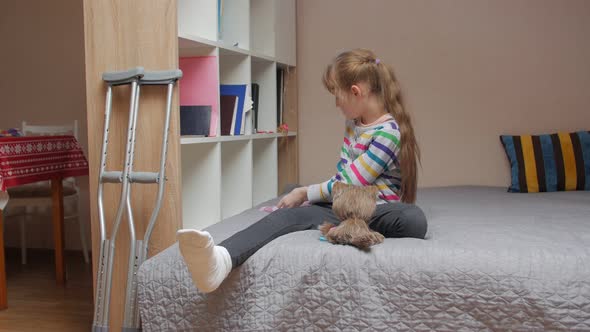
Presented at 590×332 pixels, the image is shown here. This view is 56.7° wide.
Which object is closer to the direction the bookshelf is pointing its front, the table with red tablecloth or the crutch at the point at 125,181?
the crutch

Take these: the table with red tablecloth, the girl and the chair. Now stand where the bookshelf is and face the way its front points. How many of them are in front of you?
1

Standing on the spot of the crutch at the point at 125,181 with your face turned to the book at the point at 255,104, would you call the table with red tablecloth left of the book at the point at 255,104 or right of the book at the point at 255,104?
left

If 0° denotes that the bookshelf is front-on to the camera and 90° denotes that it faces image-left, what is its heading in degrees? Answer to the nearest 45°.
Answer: approximately 315°

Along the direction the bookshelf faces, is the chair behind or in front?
behind

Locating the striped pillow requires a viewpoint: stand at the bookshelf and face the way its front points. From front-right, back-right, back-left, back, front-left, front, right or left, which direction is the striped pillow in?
front-left

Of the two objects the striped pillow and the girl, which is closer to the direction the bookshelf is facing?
the girl

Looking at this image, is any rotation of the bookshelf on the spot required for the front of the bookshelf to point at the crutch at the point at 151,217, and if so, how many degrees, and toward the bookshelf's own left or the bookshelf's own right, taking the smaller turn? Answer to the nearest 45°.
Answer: approximately 45° to the bookshelf's own right

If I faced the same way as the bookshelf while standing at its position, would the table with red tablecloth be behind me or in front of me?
behind

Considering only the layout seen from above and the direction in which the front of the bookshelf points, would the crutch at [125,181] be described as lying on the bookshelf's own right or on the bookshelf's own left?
on the bookshelf's own right

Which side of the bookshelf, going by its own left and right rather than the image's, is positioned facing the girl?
front
